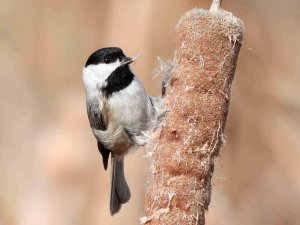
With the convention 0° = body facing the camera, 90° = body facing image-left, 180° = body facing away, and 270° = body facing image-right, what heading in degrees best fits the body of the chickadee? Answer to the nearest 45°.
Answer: approximately 315°
